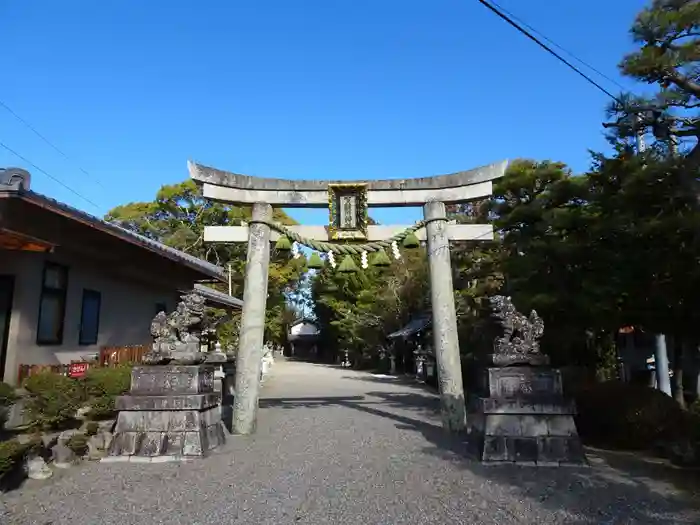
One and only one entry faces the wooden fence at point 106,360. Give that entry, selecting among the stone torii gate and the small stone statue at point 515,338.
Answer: the small stone statue

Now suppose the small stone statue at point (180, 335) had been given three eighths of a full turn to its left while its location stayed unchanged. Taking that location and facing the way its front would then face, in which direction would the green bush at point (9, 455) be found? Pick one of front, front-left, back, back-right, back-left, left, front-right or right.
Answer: left

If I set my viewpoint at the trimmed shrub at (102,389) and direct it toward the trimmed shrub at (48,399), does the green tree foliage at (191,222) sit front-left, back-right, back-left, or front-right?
back-right

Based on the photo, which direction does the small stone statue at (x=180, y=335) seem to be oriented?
to the viewer's right

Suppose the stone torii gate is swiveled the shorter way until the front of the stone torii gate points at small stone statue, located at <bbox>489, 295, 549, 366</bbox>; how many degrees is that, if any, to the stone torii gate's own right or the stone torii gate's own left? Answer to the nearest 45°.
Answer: approximately 45° to the stone torii gate's own left

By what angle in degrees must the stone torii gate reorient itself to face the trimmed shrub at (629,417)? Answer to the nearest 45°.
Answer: approximately 90° to its left

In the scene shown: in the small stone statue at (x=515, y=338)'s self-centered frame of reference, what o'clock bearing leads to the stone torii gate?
The stone torii gate is roughly at 1 o'clock from the small stone statue.

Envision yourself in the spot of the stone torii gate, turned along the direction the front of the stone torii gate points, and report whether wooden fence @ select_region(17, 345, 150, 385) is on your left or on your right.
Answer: on your right

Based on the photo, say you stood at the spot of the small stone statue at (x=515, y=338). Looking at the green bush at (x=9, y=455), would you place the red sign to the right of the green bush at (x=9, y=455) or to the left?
right

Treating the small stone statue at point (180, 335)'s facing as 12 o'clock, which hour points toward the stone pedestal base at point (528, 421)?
The stone pedestal base is roughly at 1 o'clock from the small stone statue.

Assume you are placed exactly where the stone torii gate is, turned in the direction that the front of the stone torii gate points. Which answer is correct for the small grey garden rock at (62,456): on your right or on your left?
on your right

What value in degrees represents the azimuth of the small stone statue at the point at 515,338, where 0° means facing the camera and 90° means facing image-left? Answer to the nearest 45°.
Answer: approximately 90°

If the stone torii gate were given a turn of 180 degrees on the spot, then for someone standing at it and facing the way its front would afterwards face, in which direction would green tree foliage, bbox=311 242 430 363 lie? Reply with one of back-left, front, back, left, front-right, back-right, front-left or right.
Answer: front
